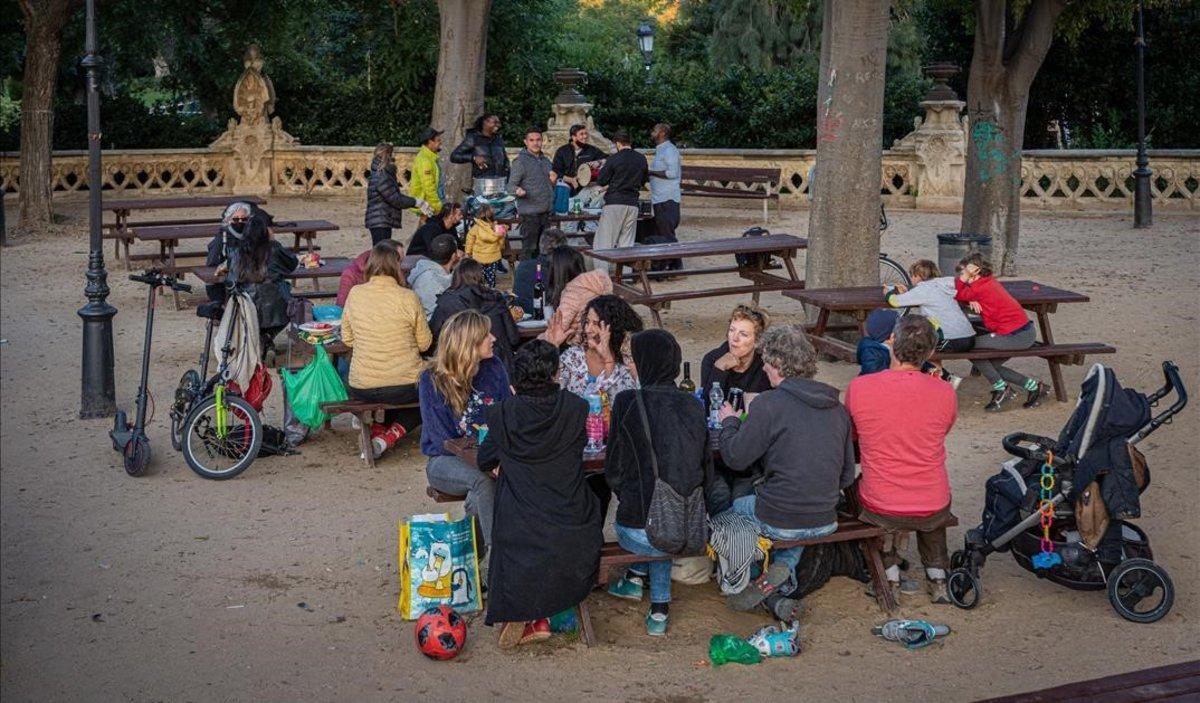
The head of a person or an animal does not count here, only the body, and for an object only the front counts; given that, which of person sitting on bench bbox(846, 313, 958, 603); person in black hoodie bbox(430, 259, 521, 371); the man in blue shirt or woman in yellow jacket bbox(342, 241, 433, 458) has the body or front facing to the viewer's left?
the man in blue shirt

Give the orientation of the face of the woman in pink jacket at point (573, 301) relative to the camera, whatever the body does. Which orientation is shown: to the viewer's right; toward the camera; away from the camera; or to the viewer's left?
away from the camera

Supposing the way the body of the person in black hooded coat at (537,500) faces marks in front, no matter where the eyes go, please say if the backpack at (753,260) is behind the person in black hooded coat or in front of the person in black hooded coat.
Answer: in front

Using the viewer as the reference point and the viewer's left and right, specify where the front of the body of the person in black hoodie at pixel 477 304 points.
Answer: facing away from the viewer

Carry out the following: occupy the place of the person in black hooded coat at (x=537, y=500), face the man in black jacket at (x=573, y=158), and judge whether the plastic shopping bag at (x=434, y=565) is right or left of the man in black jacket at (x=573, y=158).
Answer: left

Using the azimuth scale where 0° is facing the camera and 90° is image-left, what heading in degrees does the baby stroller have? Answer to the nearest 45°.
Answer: approximately 90°

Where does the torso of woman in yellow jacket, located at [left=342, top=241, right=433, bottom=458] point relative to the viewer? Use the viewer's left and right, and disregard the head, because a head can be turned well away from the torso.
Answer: facing away from the viewer

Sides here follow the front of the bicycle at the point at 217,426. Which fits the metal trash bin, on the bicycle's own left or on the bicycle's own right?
on the bicycle's own left

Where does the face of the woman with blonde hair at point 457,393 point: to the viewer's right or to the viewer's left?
to the viewer's right

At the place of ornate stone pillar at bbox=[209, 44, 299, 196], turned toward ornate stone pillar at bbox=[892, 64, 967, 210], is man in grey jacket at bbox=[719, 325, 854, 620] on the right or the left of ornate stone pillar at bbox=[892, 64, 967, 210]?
right

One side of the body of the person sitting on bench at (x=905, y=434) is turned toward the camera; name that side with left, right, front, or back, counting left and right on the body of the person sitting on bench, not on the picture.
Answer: back

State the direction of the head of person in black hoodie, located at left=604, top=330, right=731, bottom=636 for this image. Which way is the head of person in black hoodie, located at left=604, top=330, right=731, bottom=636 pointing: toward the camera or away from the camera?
away from the camera

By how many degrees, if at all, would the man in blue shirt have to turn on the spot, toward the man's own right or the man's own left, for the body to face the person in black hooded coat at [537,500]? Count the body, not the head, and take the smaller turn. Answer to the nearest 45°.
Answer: approximately 90° to the man's own left
